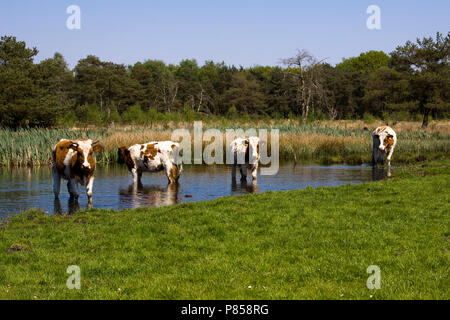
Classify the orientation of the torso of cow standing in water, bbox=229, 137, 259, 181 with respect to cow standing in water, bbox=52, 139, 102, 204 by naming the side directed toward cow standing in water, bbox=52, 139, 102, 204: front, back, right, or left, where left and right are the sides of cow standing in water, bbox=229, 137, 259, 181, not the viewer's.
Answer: right

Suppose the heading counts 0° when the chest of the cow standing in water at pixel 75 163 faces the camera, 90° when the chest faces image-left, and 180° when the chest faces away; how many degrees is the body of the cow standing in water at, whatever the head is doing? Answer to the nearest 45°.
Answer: approximately 315°

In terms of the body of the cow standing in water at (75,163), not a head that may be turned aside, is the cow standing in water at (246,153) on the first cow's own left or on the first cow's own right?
on the first cow's own left

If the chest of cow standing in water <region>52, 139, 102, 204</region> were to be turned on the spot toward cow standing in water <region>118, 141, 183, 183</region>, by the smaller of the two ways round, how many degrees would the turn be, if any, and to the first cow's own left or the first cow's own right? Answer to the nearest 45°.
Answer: approximately 90° to the first cow's own left

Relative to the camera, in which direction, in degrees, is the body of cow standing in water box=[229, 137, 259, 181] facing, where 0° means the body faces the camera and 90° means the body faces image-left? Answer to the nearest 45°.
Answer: approximately 315°
